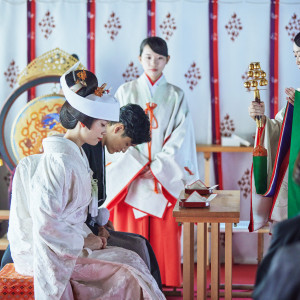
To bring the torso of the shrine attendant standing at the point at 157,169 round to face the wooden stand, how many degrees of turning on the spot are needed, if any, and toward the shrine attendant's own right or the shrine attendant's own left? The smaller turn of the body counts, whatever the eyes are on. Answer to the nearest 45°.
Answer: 0° — they already face it

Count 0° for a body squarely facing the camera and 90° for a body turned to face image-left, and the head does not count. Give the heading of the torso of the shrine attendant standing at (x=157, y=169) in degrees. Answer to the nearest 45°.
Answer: approximately 0°

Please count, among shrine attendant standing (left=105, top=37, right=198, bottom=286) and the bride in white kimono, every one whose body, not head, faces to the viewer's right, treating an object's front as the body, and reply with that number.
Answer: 1

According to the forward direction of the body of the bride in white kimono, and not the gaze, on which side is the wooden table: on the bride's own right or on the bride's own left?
on the bride's own left

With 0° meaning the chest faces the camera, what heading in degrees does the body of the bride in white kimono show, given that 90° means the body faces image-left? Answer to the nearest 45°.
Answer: approximately 270°

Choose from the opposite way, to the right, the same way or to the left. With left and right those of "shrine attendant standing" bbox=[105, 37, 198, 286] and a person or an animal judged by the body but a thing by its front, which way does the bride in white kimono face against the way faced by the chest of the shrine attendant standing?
to the left
